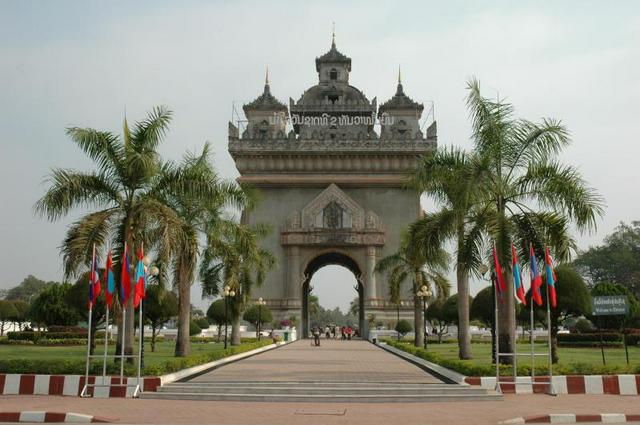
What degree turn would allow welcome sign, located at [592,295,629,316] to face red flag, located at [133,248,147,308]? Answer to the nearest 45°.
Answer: approximately 45° to its right

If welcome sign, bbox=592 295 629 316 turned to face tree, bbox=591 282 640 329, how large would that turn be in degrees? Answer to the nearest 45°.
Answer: approximately 180°

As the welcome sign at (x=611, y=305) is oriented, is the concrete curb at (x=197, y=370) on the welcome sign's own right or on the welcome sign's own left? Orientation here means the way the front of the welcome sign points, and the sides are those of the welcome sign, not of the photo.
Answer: on the welcome sign's own right

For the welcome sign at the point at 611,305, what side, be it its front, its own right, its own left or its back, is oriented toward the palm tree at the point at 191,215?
right

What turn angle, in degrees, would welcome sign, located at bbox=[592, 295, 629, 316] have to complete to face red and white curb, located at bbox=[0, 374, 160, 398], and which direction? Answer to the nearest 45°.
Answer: approximately 45° to its right

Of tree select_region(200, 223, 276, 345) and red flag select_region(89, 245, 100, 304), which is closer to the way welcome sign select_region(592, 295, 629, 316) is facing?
the red flag

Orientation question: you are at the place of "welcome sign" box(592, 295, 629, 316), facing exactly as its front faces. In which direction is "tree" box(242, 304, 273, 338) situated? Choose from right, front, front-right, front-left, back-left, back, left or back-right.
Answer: back-right

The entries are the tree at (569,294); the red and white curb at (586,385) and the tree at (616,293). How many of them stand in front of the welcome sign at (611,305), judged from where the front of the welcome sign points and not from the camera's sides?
1

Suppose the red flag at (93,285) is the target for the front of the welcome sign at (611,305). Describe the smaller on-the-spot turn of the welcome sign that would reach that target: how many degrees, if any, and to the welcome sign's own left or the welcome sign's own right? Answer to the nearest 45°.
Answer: approximately 45° to the welcome sign's own right

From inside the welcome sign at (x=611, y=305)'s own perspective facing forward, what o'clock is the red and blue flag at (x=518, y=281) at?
The red and blue flag is roughly at 1 o'clock from the welcome sign.

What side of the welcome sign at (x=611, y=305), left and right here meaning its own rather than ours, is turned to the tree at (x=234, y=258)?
right

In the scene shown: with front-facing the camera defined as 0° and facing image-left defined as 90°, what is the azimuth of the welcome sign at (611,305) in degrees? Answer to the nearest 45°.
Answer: approximately 0°

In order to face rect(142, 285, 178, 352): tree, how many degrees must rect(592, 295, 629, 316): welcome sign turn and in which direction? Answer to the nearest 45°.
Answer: approximately 90° to its right

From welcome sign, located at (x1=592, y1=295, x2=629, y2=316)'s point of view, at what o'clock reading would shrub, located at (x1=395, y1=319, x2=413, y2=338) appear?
The shrub is roughly at 5 o'clock from the welcome sign.
